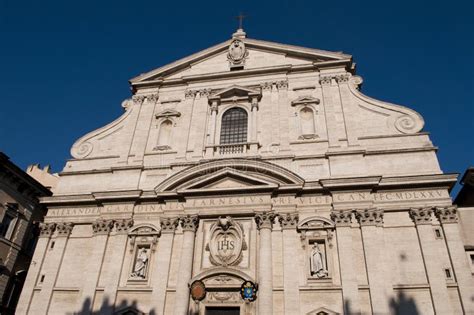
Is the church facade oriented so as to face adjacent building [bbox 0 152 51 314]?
no

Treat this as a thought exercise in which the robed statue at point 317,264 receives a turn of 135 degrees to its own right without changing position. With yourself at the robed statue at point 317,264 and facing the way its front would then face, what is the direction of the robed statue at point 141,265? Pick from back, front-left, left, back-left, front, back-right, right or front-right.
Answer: front-left

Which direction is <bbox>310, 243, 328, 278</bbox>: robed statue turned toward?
toward the camera

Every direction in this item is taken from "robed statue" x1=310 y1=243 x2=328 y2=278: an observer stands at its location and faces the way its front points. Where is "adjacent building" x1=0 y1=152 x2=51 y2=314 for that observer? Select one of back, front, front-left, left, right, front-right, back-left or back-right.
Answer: right

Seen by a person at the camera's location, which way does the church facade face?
facing the viewer
